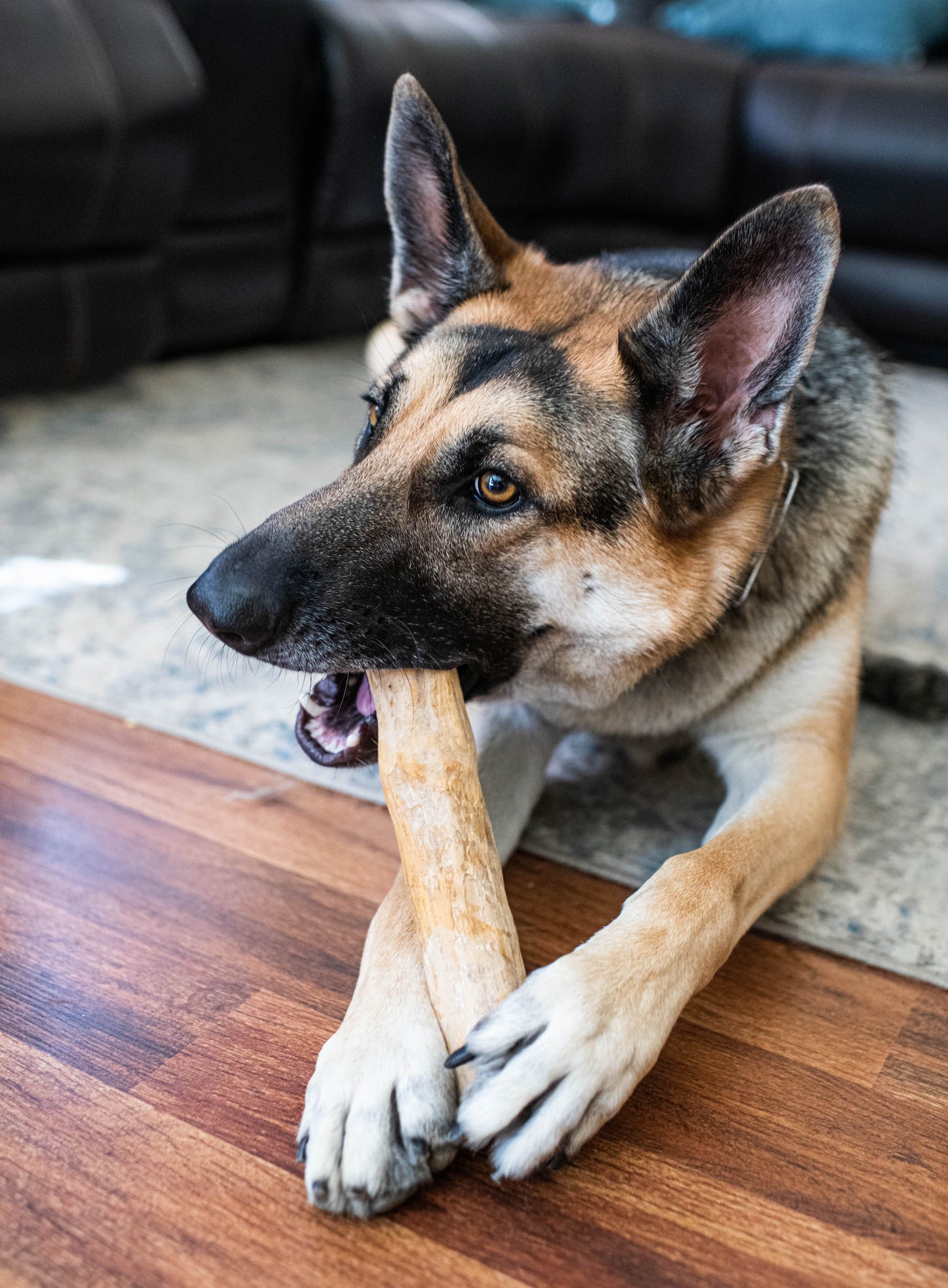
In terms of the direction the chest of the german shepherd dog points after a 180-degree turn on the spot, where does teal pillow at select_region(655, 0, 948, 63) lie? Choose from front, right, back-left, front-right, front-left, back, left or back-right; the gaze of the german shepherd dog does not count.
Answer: front-left

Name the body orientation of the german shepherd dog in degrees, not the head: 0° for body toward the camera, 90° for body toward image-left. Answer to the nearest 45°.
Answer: approximately 45°

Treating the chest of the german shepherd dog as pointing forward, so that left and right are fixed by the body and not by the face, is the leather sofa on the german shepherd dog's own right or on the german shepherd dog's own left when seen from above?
on the german shepherd dog's own right
